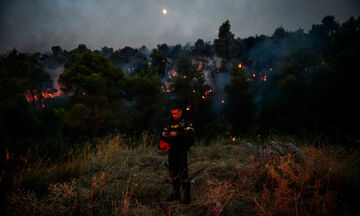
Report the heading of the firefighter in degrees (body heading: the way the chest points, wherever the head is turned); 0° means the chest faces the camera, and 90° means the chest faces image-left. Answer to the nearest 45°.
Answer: approximately 45°

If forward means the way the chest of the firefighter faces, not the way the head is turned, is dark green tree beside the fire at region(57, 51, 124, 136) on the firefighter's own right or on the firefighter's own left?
on the firefighter's own right
